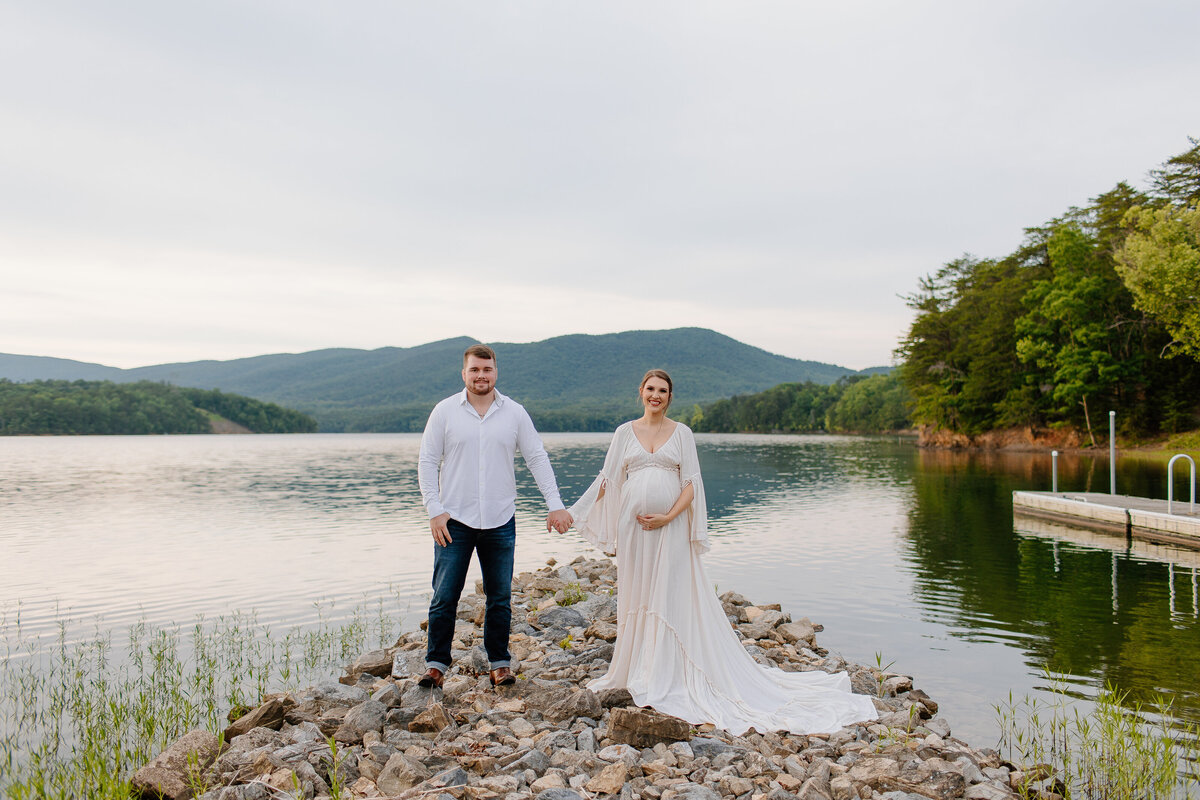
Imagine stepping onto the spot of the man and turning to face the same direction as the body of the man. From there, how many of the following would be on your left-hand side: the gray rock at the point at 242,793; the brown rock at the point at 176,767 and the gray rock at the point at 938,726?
1

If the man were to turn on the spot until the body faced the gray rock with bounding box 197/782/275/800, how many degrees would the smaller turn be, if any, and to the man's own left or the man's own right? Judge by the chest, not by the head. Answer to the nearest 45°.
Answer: approximately 45° to the man's own right

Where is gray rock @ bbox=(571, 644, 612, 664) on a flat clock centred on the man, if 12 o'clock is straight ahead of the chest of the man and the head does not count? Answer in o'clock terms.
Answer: The gray rock is roughly at 7 o'clock from the man.

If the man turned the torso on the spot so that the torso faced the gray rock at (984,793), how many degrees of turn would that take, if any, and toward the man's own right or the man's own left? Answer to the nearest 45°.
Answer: approximately 45° to the man's own left

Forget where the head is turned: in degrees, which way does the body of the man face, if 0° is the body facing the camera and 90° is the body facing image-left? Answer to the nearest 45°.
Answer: approximately 0°

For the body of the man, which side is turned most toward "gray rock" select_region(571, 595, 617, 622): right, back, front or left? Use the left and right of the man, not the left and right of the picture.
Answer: back

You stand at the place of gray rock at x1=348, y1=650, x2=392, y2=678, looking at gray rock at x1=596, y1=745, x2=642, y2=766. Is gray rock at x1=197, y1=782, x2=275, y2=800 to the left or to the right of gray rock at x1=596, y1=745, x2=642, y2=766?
right

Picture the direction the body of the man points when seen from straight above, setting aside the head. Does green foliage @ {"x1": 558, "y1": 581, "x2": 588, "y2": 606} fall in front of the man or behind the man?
behind

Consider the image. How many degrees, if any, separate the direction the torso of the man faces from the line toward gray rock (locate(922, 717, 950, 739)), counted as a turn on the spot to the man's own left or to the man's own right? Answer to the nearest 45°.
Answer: approximately 90° to the man's own left
